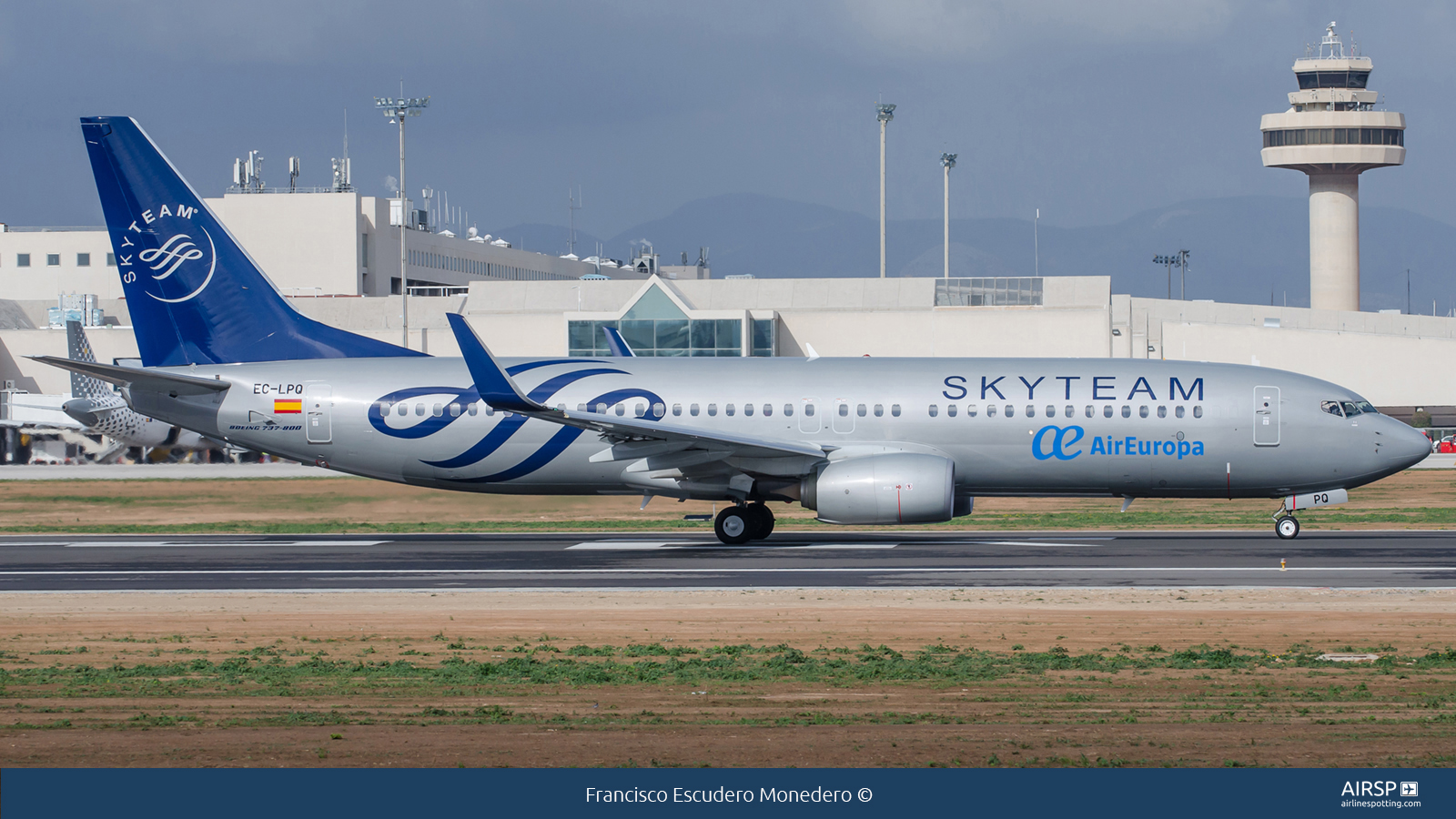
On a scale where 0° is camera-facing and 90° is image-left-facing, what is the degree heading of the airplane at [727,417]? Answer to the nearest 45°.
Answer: approximately 270°
